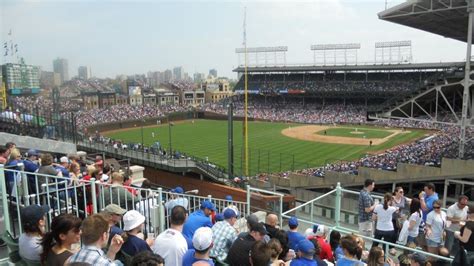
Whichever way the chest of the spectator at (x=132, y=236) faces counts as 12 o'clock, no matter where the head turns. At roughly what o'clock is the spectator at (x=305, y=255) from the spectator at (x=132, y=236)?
the spectator at (x=305, y=255) is roughly at 2 o'clock from the spectator at (x=132, y=236).

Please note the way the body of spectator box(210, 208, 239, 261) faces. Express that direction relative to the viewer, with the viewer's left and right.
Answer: facing away from the viewer and to the right of the viewer

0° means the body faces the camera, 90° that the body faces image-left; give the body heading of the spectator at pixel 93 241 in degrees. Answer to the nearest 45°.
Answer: approximately 225°

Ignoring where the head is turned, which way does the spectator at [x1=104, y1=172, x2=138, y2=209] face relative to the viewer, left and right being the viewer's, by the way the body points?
facing away from the viewer

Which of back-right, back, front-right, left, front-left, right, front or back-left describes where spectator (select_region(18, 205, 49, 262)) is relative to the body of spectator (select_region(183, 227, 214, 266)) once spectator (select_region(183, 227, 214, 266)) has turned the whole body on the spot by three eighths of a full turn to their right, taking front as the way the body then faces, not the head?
right

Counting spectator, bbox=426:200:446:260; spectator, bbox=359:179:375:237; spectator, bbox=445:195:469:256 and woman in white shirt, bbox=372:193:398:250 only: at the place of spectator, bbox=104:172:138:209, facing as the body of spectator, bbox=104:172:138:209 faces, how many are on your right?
4

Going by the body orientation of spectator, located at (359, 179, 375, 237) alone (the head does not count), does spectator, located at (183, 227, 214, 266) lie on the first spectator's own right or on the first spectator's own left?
on the first spectator's own right

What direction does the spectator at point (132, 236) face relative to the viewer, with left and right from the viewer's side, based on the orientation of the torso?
facing away from the viewer and to the right of the viewer

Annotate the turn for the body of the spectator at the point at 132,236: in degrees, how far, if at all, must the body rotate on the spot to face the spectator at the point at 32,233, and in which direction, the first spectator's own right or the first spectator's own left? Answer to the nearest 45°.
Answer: approximately 135° to the first spectator's own left

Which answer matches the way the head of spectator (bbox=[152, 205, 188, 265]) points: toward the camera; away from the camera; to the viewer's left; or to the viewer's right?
away from the camera

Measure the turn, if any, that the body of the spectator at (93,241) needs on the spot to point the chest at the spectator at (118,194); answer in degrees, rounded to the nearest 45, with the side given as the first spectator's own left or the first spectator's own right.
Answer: approximately 45° to the first spectator's own left

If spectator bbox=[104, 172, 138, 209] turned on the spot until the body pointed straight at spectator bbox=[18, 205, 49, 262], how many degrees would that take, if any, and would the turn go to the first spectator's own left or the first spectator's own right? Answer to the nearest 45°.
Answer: approximately 180°
